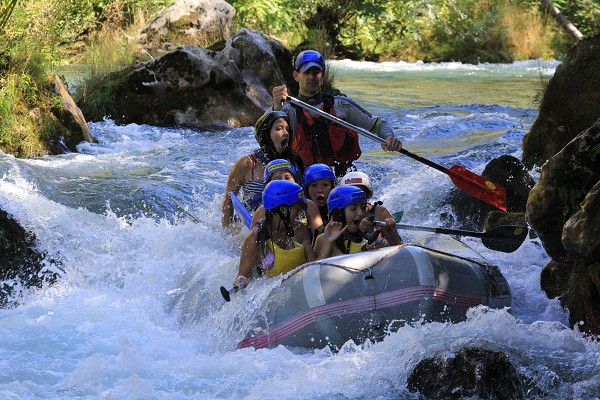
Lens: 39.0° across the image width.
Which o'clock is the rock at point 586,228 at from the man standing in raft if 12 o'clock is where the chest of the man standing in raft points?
The rock is roughly at 11 o'clock from the man standing in raft.

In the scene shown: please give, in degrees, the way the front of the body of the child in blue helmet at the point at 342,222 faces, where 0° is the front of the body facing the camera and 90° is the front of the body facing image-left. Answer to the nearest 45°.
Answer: approximately 315°

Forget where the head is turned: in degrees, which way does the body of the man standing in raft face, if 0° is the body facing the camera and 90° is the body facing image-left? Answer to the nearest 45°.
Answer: approximately 0°

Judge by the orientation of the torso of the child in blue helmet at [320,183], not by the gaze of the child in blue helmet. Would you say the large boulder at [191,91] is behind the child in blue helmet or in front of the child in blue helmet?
behind

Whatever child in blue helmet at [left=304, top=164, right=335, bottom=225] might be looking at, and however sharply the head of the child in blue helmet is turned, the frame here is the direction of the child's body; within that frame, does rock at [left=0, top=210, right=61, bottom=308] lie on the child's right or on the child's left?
on the child's right

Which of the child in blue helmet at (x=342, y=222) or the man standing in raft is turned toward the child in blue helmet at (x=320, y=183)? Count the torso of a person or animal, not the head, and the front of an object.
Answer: the man standing in raft

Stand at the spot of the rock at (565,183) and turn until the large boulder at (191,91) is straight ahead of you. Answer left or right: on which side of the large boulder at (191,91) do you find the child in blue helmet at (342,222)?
left

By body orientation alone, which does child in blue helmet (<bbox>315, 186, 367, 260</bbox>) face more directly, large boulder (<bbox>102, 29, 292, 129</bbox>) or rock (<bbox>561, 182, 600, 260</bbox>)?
the rock

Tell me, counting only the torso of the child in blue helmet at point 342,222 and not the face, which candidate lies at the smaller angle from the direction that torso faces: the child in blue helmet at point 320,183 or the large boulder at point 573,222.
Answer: the large boulder
